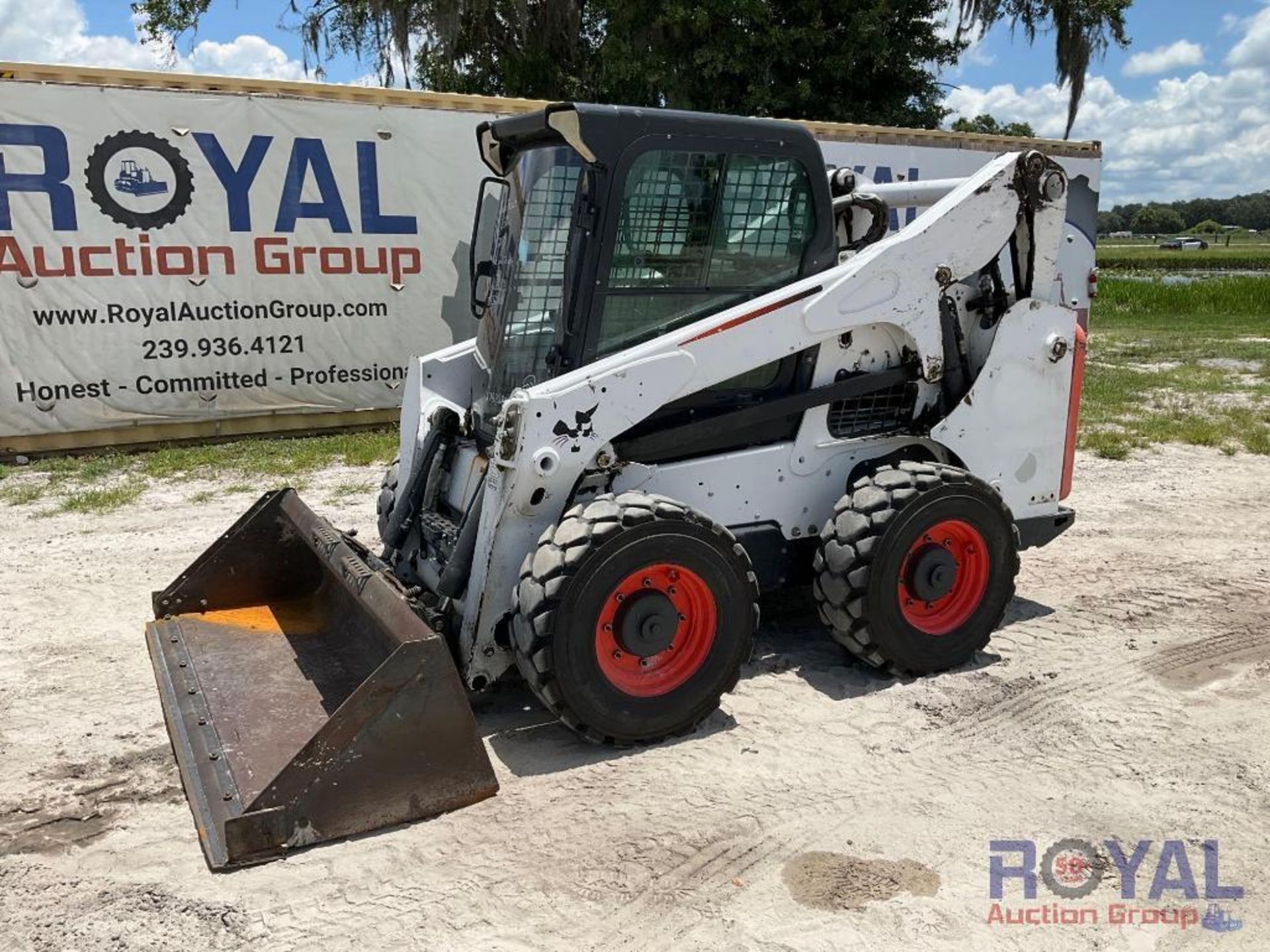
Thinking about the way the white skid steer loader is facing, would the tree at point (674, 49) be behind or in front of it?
behind

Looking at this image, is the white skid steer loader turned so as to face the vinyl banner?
no

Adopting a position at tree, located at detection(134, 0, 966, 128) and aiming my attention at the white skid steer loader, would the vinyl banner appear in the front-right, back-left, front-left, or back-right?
front-right

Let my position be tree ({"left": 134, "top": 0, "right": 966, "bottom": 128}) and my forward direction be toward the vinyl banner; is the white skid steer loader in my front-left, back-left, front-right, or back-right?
front-left

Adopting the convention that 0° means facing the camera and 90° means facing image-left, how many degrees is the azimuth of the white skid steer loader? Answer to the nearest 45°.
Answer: approximately 45°
